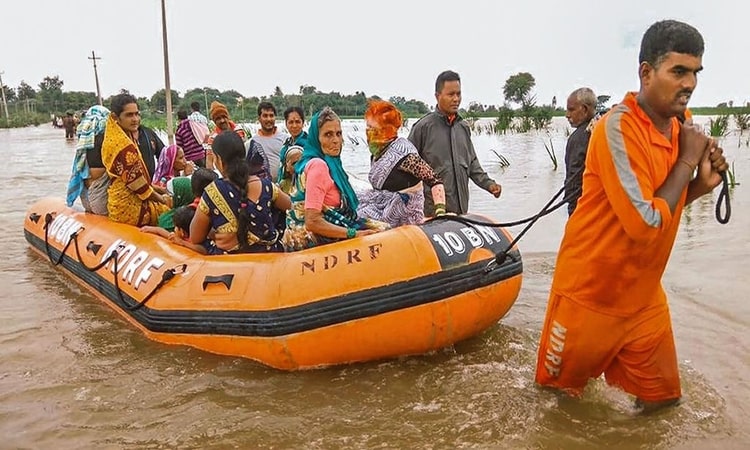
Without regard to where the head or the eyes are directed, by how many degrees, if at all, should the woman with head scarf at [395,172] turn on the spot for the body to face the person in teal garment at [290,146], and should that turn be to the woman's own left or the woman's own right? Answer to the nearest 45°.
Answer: approximately 45° to the woman's own right

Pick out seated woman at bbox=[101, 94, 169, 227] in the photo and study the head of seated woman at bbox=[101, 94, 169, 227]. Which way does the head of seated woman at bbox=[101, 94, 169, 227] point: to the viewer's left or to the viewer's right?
to the viewer's right

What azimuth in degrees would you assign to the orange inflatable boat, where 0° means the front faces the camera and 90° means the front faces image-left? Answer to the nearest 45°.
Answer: approximately 315°

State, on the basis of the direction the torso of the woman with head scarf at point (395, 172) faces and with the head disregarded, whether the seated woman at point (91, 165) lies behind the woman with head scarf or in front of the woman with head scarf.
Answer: in front

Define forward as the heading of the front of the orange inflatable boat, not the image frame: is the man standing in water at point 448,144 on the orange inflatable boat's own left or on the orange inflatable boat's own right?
on the orange inflatable boat's own left

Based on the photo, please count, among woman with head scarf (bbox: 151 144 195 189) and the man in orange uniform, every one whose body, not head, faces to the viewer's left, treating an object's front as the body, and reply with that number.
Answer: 0
